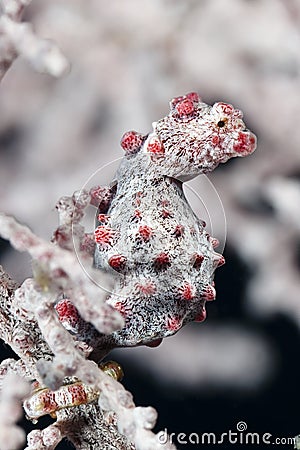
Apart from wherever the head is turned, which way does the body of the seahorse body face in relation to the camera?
to the viewer's right
